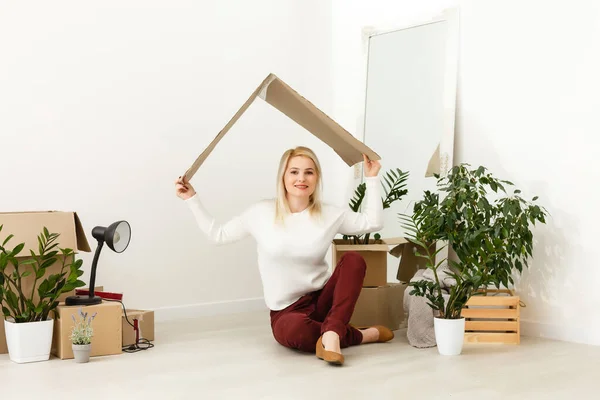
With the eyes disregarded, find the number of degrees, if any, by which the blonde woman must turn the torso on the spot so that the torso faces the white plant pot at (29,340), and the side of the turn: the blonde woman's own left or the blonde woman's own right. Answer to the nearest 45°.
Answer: approximately 90° to the blonde woman's own right

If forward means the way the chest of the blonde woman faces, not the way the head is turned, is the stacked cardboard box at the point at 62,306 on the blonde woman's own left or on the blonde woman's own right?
on the blonde woman's own right

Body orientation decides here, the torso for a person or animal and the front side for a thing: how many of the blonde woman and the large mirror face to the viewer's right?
0

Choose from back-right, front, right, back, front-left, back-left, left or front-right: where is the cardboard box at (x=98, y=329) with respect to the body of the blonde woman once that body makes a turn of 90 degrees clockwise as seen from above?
front

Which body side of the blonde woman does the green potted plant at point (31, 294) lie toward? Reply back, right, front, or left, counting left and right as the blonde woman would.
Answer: right

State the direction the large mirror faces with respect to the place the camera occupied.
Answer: facing the viewer and to the left of the viewer

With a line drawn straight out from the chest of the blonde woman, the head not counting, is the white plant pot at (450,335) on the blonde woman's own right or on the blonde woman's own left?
on the blonde woman's own left

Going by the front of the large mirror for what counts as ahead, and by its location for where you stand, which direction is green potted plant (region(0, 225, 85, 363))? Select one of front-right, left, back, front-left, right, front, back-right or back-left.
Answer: front

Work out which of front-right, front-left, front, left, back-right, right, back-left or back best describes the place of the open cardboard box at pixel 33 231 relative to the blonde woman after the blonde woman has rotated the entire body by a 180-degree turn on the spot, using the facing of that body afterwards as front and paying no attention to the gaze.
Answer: left

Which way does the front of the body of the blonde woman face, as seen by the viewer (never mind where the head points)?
toward the camera
